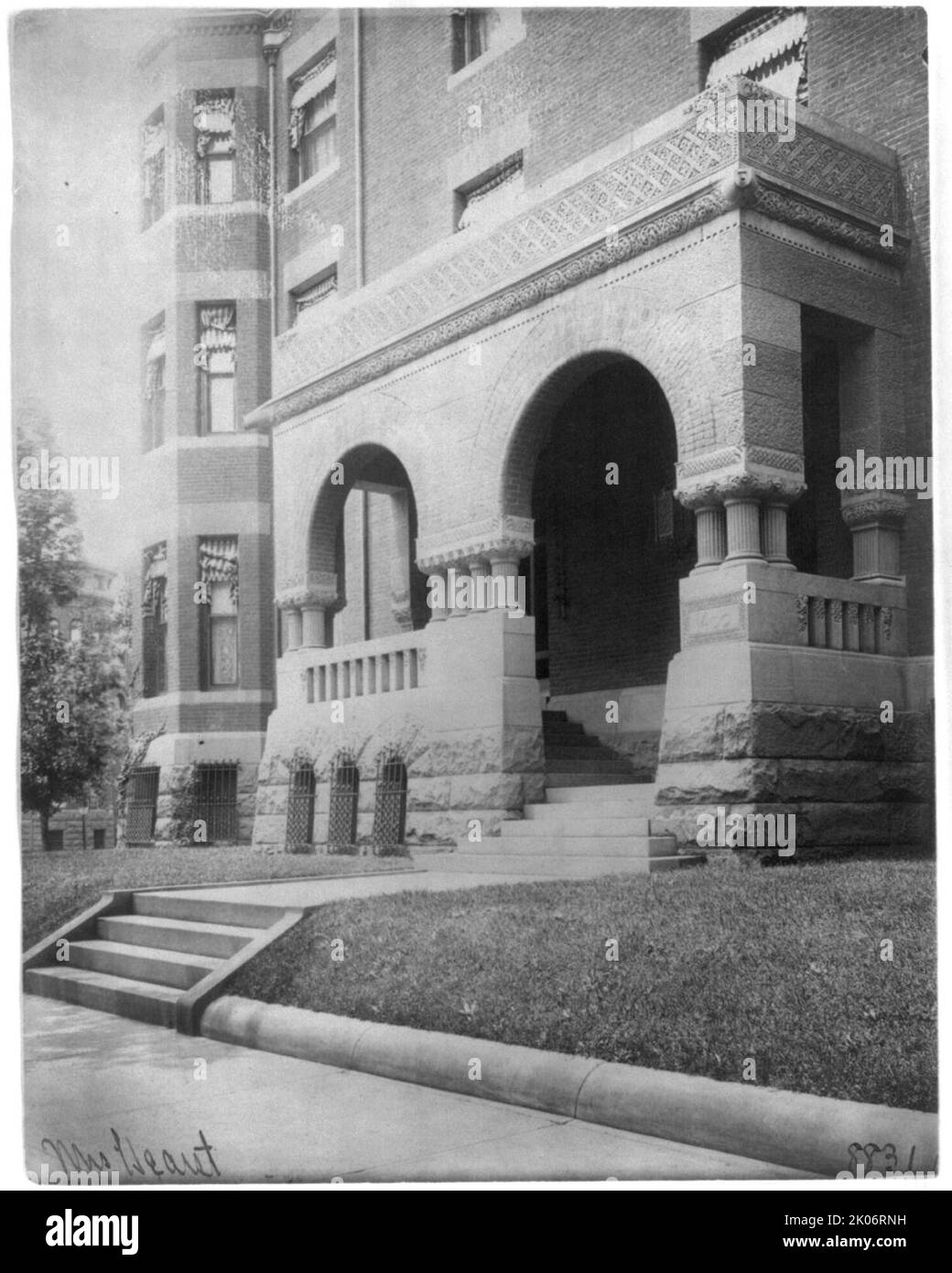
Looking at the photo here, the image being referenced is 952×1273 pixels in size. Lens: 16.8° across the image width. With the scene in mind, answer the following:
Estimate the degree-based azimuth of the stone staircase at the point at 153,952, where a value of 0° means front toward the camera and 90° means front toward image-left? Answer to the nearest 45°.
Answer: approximately 45°

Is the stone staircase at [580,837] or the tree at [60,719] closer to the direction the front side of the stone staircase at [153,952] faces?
the tree

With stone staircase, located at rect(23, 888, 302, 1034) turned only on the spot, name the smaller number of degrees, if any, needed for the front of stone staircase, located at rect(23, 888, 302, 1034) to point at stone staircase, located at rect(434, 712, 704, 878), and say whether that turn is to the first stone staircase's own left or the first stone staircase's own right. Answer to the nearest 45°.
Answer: approximately 135° to the first stone staircase's own left

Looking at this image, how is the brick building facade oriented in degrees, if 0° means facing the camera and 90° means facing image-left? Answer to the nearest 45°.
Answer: approximately 45°
